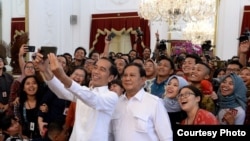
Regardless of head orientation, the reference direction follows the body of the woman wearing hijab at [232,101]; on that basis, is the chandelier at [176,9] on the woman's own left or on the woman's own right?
on the woman's own right

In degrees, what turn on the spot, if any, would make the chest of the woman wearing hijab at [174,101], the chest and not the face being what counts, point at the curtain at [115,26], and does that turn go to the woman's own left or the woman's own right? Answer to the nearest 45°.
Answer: approximately 135° to the woman's own right

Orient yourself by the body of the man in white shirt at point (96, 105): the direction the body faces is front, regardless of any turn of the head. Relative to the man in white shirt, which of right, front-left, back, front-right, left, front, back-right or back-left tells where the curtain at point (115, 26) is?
back-right

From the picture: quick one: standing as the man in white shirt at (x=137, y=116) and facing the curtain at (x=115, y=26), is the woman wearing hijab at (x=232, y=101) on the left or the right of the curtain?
right

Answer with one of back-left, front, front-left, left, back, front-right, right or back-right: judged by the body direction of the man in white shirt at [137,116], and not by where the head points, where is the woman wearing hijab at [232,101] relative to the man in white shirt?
back

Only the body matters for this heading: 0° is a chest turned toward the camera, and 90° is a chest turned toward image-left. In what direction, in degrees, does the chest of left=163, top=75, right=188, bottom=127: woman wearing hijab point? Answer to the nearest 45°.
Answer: approximately 45°

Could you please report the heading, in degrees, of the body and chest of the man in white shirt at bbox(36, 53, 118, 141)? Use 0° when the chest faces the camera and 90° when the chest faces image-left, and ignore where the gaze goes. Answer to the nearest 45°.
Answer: approximately 45°

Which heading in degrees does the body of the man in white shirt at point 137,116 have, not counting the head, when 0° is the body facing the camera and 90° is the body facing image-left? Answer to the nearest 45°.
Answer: approximately 45°
